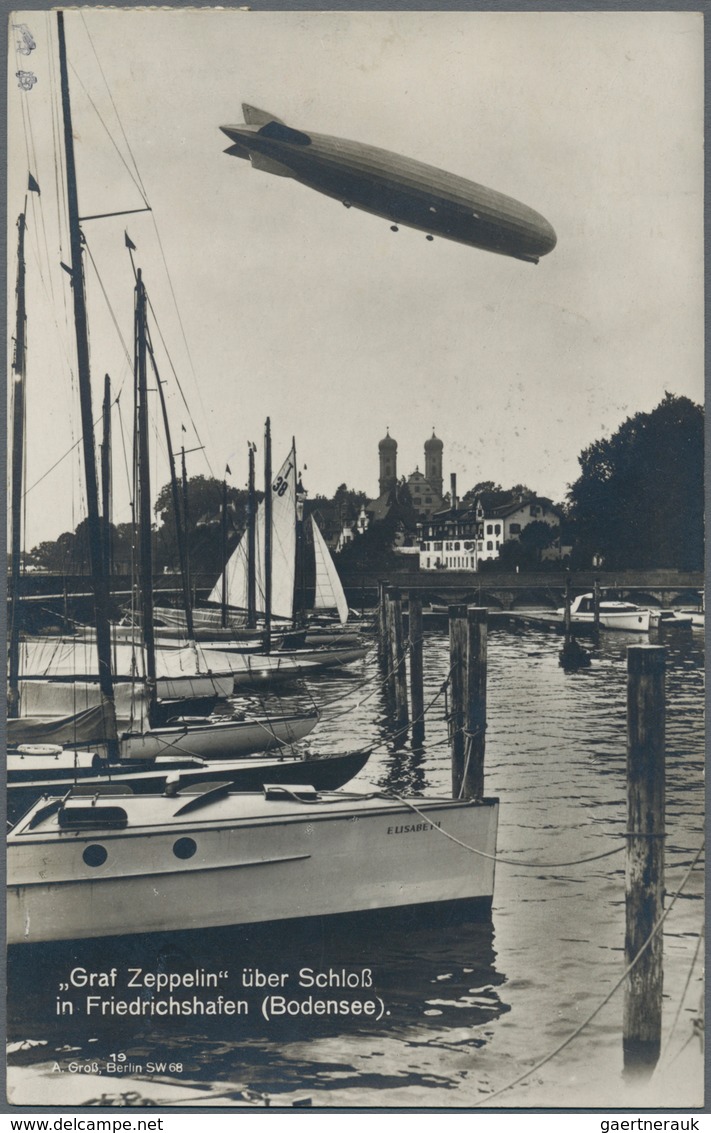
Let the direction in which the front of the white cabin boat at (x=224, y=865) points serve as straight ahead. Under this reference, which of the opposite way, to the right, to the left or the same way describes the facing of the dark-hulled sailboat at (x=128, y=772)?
the same way

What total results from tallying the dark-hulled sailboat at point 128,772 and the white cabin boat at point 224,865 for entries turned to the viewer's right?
2

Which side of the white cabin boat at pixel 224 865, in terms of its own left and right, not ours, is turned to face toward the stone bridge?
left

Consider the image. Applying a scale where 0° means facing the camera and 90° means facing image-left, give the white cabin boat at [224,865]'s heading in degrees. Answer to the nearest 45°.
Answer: approximately 270°

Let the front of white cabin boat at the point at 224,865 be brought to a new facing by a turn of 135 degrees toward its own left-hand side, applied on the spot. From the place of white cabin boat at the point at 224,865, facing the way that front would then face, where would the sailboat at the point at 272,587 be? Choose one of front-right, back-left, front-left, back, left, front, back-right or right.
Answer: front-right

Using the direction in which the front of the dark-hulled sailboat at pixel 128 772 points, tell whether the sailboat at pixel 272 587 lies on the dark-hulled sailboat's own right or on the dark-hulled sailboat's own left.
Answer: on the dark-hulled sailboat's own left

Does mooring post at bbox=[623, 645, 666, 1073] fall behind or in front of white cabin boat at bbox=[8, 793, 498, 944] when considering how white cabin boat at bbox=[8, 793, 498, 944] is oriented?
in front

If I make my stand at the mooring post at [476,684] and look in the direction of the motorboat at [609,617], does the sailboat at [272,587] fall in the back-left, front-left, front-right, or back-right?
front-left
